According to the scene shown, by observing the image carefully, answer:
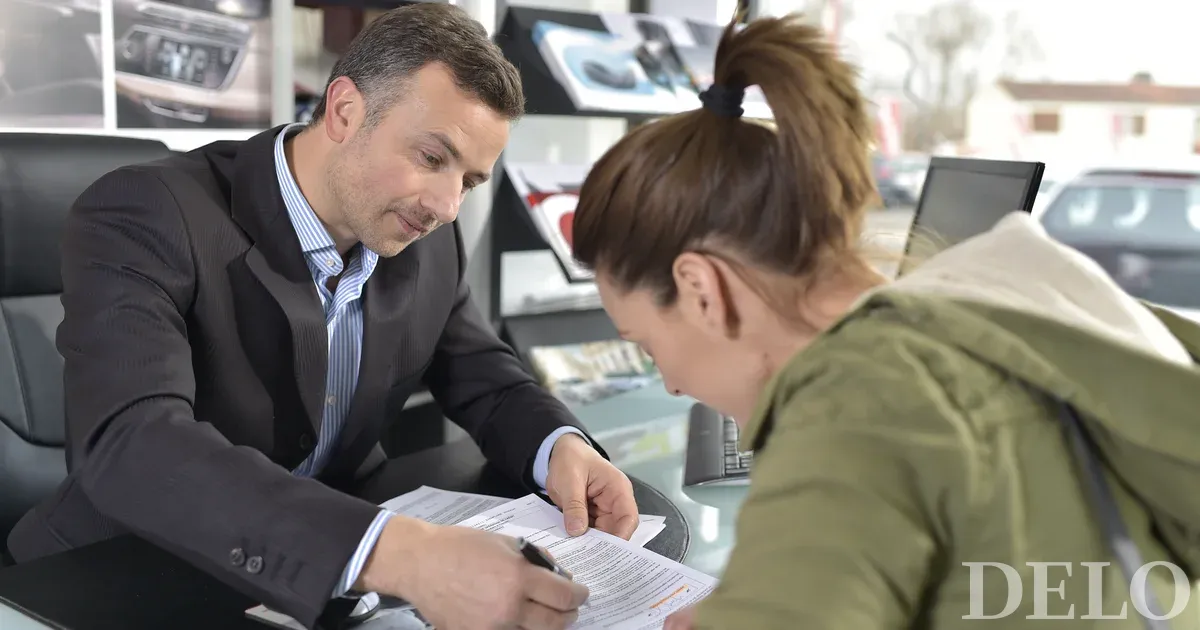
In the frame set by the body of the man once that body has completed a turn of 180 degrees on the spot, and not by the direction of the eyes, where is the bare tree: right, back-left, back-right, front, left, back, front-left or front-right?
right

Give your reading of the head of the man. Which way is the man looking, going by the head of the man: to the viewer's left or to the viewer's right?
to the viewer's right

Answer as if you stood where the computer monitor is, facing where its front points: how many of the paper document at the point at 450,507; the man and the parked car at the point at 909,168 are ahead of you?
2

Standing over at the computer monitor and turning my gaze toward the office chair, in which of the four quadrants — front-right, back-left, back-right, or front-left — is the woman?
front-left

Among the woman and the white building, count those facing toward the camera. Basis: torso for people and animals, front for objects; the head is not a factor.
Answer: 1

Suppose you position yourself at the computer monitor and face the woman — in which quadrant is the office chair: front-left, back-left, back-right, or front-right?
front-right

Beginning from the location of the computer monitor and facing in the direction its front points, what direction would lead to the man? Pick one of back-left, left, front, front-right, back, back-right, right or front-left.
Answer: front

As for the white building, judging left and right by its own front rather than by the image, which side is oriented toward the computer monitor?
front

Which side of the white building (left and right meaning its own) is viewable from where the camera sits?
front

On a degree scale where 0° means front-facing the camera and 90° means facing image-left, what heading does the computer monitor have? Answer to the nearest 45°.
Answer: approximately 45°

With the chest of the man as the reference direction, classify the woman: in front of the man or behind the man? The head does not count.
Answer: in front
